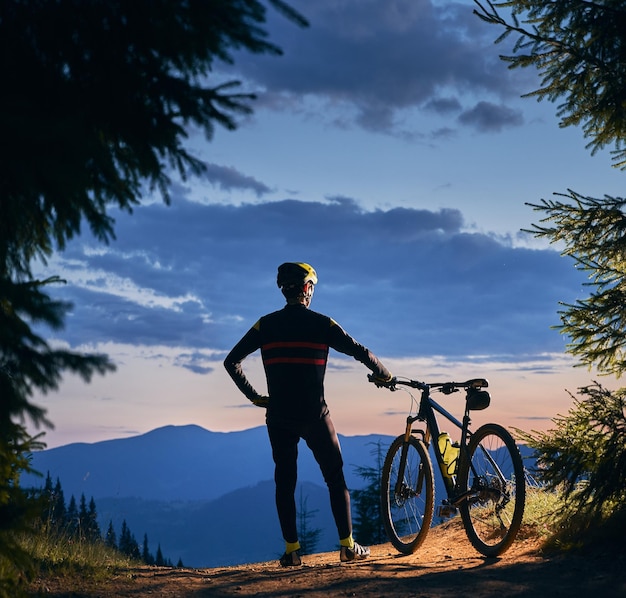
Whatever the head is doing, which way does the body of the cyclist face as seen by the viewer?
away from the camera

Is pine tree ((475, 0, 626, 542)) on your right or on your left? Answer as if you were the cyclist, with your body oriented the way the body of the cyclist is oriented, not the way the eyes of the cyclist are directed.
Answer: on your right

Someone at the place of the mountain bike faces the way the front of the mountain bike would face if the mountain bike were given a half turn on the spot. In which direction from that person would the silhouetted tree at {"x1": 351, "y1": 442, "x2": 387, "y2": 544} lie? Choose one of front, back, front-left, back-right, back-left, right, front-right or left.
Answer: back-left

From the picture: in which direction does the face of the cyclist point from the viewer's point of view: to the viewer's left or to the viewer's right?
to the viewer's right

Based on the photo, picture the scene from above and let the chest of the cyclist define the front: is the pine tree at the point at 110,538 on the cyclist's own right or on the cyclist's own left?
on the cyclist's own left

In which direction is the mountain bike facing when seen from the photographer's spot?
facing away from the viewer and to the left of the viewer

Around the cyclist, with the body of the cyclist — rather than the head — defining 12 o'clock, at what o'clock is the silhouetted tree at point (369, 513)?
The silhouetted tree is roughly at 12 o'clock from the cyclist.
